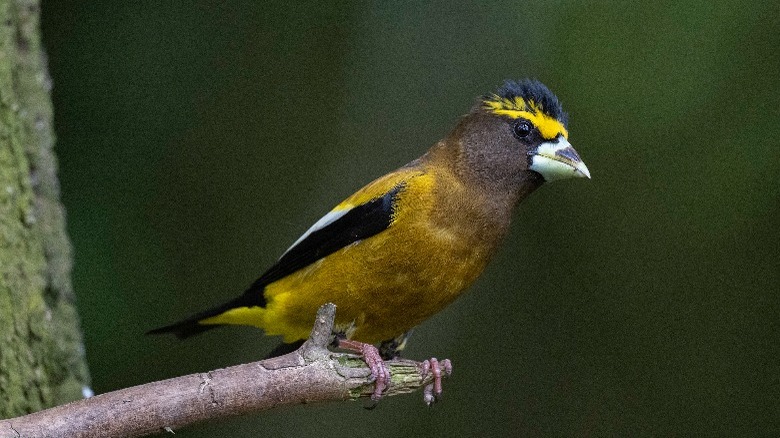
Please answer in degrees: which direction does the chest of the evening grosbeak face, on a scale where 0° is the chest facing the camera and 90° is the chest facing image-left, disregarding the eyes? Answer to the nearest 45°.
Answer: approximately 270°

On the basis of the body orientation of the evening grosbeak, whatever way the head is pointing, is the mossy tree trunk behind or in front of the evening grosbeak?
behind
